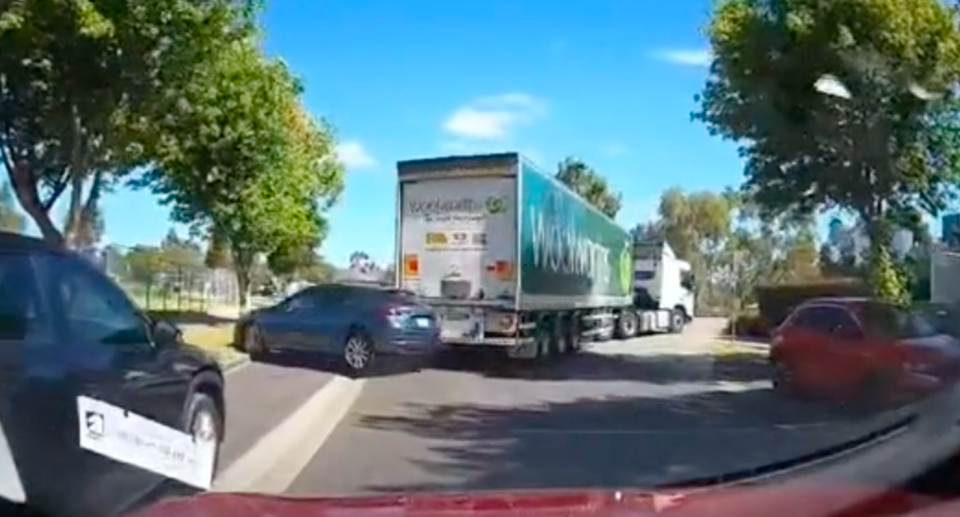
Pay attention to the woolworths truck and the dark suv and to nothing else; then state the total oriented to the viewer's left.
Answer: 0

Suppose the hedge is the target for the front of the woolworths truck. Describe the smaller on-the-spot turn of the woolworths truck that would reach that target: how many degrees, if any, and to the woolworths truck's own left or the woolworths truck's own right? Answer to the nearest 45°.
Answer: approximately 45° to the woolworths truck's own right

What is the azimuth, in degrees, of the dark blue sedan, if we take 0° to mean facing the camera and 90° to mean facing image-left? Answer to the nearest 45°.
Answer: approximately 135°

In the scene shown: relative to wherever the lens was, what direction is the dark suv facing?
facing away from the viewer and to the right of the viewer

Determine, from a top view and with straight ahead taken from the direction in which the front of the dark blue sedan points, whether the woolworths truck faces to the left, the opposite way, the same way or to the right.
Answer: to the right

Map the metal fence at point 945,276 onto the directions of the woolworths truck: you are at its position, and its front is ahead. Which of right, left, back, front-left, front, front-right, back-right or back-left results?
back-right

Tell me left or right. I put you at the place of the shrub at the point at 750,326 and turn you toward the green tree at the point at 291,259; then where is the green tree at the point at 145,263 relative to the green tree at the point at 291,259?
left

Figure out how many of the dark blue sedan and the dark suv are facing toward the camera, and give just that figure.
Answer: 0

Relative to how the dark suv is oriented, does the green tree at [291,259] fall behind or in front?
in front
